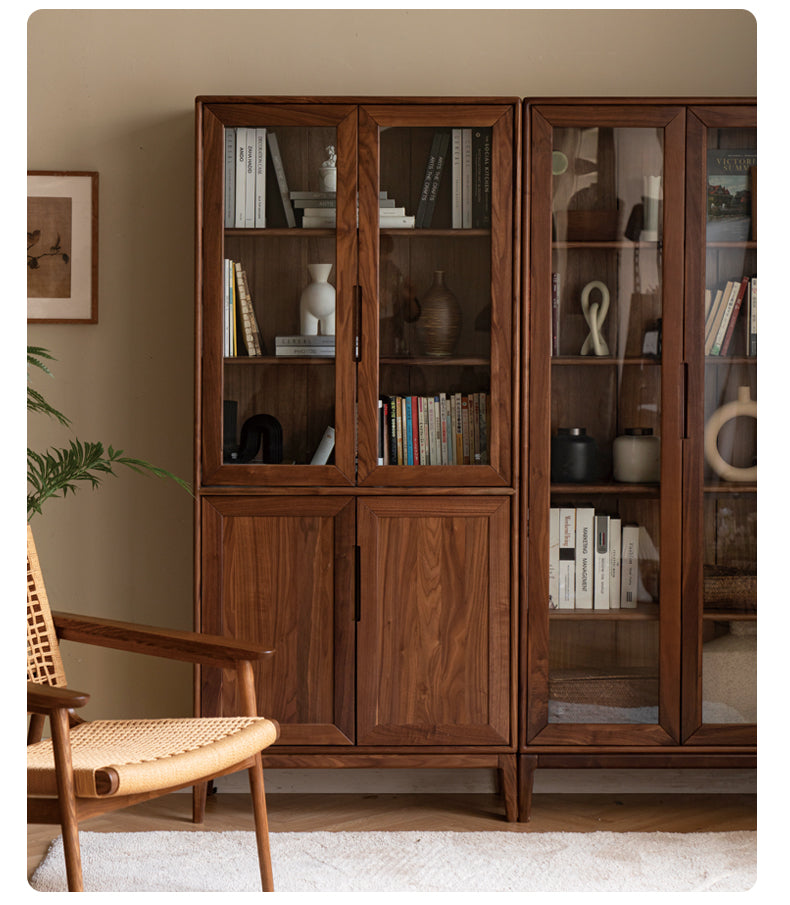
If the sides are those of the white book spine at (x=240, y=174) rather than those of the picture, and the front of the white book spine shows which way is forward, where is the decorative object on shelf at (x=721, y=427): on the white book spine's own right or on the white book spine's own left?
on the white book spine's own left

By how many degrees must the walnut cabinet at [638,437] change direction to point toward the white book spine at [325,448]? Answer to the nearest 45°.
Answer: approximately 90° to its right

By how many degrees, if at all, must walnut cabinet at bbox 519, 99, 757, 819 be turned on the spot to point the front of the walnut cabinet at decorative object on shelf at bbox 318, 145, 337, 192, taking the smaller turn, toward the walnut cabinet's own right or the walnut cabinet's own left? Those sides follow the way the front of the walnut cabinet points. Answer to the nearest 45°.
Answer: approximately 90° to the walnut cabinet's own right

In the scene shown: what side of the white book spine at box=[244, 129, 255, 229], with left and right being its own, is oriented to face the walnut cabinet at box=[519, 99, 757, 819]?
left

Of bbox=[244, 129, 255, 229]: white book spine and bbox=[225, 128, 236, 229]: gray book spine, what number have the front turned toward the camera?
2

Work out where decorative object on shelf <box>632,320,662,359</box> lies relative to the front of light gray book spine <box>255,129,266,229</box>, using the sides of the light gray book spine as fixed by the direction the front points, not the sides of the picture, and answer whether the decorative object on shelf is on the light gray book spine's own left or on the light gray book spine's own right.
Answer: on the light gray book spine's own left

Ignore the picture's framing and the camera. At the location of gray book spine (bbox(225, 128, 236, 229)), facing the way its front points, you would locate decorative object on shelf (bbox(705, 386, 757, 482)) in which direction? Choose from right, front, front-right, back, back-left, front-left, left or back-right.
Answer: left

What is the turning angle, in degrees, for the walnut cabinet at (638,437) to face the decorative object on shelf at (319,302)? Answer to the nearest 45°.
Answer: approximately 90° to its right

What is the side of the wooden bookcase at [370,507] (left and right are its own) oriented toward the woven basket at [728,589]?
left

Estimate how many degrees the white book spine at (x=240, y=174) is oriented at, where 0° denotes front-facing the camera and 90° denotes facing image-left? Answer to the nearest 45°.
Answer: approximately 0°

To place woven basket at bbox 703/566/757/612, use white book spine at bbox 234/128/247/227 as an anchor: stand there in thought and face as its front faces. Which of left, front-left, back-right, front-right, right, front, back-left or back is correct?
left
